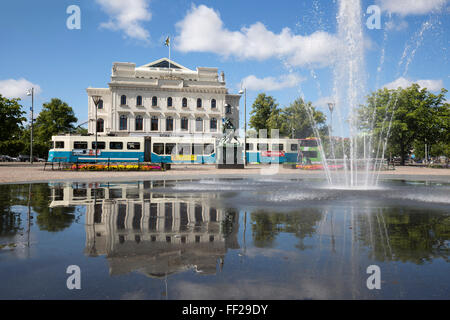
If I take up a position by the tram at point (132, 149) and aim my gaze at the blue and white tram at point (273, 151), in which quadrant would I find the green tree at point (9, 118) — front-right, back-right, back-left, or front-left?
back-left

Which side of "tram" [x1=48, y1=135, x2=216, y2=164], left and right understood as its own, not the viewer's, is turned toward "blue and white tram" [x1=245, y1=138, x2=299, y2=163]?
back

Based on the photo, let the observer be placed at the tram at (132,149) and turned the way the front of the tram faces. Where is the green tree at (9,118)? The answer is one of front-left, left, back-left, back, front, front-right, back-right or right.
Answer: front-right

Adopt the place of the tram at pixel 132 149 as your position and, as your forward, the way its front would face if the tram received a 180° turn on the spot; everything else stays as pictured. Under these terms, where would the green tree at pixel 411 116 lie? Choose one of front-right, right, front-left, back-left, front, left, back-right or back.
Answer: front

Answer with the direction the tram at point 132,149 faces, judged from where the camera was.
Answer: facing to the left of the viewer
